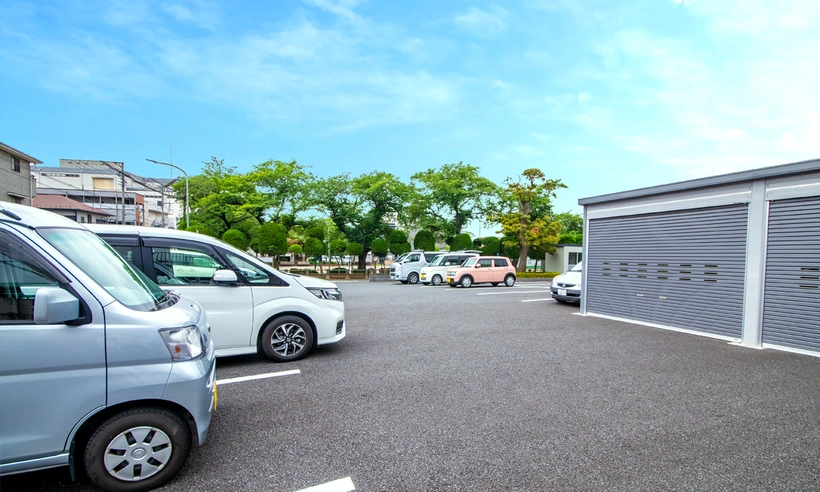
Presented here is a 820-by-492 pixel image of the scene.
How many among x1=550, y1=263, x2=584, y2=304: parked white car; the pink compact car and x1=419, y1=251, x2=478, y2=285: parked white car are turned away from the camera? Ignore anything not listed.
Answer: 0

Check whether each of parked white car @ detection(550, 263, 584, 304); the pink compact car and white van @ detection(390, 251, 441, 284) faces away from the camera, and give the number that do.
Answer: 0

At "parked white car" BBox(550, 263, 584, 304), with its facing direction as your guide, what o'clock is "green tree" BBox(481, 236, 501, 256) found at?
The green tree is roughly at 4 o'clock from the parked white car.

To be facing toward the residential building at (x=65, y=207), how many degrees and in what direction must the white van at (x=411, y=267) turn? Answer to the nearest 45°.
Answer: approximately 90° to its right

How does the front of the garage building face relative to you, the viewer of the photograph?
facing the viewer and to the left of the viewer

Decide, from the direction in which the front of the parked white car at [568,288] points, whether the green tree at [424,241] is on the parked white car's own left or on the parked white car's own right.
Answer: on the parked white car's own right

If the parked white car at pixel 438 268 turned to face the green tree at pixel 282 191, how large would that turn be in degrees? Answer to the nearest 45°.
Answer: approximately 90° to its right

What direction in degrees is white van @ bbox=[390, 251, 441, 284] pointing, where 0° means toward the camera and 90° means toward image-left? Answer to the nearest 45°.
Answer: approximately 45°

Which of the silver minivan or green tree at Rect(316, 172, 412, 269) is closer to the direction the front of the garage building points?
the silver minivan

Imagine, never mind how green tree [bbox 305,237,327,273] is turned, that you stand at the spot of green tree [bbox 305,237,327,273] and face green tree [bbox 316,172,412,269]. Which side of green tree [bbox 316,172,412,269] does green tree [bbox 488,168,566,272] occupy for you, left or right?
right

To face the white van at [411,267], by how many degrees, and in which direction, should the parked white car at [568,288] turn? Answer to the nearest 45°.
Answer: approximately 90° to its right

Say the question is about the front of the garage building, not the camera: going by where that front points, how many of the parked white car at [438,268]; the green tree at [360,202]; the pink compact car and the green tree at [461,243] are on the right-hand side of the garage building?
4

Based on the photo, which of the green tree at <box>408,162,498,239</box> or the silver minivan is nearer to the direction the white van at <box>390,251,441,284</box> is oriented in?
the silver minivan

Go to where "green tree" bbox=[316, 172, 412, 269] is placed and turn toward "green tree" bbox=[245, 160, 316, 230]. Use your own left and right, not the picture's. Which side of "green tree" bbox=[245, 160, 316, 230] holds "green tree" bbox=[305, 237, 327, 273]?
left

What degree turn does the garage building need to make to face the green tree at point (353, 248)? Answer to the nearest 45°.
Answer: approximately 90° to its right

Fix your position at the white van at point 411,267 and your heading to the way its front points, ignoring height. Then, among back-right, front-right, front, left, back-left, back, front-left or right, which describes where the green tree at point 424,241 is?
back-right
